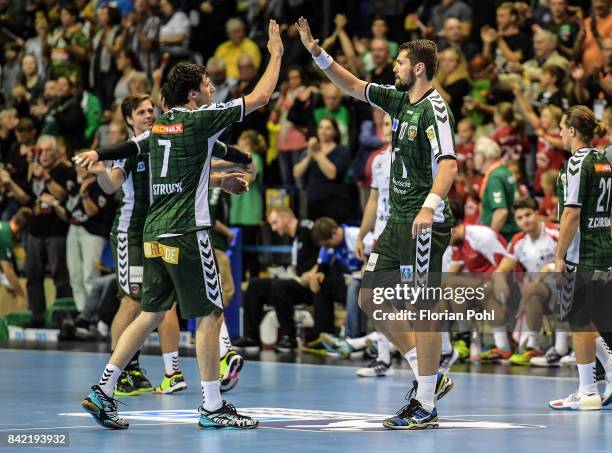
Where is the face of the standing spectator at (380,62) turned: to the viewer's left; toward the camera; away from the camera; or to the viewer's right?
toward the camera

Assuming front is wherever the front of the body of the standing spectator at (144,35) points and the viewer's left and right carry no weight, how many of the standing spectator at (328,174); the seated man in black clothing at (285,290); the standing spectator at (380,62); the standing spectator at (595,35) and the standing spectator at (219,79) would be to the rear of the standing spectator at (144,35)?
0

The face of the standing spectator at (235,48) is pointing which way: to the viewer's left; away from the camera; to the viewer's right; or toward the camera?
toward the camera

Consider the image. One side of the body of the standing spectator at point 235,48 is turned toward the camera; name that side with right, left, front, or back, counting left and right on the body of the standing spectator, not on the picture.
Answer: front

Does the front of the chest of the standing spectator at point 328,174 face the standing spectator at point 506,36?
no

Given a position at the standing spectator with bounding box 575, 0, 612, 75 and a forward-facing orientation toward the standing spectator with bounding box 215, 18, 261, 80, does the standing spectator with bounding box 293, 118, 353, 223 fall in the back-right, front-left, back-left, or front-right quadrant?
front-left

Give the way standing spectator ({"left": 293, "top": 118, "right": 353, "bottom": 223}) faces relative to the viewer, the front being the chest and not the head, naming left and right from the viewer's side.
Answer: facing the viewer and to the left of the viewer

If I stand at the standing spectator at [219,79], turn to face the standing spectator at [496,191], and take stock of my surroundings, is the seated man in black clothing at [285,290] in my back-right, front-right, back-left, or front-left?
front-right

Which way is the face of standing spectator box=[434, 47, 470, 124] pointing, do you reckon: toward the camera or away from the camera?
toward the camera
